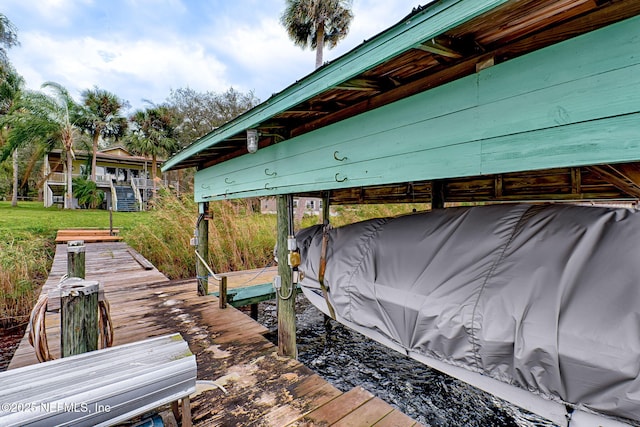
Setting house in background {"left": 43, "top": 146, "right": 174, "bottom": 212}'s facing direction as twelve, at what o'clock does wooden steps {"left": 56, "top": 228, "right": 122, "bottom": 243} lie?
The wooden steps is roughly at 12 o'clock from the house in background.

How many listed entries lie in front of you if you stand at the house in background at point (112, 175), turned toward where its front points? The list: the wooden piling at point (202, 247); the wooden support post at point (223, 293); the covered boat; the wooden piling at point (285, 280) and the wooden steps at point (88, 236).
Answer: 5

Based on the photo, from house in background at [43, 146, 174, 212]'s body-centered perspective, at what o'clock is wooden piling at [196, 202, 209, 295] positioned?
The wooden piling is roughly at 12 o'clock from the house in background.

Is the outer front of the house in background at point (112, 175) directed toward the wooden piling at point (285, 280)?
yes

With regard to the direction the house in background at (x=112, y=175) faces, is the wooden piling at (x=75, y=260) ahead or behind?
ahead

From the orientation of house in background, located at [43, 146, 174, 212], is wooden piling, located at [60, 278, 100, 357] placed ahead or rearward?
ahead

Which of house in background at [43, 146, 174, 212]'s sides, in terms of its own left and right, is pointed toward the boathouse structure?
front

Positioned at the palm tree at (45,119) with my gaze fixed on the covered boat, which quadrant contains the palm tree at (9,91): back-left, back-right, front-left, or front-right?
back-right

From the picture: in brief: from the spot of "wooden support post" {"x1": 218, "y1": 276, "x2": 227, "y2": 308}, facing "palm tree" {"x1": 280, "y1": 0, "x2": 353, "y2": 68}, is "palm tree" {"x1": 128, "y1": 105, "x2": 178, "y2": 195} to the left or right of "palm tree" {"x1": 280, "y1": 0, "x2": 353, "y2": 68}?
left

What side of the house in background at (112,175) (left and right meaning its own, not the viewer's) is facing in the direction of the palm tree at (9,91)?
right

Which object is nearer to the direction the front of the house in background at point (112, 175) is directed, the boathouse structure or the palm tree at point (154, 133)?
the boathouse structure

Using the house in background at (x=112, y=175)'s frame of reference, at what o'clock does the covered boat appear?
The covered boat is roughly at 12 o'clock from the house in background.

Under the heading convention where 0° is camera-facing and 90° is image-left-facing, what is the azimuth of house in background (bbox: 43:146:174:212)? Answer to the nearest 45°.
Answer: approximately 0°

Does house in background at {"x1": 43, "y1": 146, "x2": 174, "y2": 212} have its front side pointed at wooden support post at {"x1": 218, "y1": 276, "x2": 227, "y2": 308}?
yes
